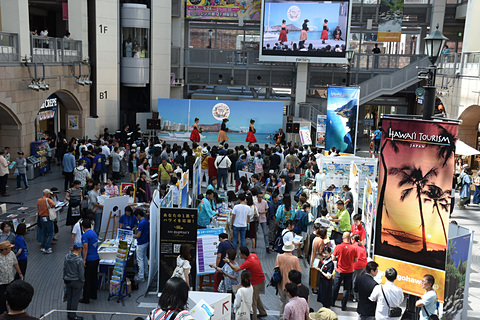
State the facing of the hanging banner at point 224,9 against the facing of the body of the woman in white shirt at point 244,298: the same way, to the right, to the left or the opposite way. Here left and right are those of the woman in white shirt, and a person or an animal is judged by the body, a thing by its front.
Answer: the opposite way

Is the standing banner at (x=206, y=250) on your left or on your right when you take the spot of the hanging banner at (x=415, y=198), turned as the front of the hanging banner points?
on your right

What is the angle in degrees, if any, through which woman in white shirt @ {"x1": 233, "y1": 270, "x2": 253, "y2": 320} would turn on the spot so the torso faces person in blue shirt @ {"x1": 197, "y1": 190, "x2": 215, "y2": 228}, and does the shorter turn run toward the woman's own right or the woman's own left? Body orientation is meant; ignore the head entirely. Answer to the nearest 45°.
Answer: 0° — they already face them

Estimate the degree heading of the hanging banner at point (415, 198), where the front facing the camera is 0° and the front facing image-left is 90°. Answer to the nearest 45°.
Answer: approximately 0°

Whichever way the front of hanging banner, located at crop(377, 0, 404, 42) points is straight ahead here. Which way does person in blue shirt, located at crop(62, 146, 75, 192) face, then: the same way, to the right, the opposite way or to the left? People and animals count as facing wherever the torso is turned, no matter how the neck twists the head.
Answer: the opposite way

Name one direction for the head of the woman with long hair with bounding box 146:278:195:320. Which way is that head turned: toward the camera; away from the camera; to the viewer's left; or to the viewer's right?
away from the camera

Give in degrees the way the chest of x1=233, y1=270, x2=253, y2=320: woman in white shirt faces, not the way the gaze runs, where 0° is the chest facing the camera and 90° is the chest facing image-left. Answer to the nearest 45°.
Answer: approximately 180°

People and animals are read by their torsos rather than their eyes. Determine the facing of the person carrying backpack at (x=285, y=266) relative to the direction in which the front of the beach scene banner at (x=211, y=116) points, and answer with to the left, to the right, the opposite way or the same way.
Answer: the opposite way
